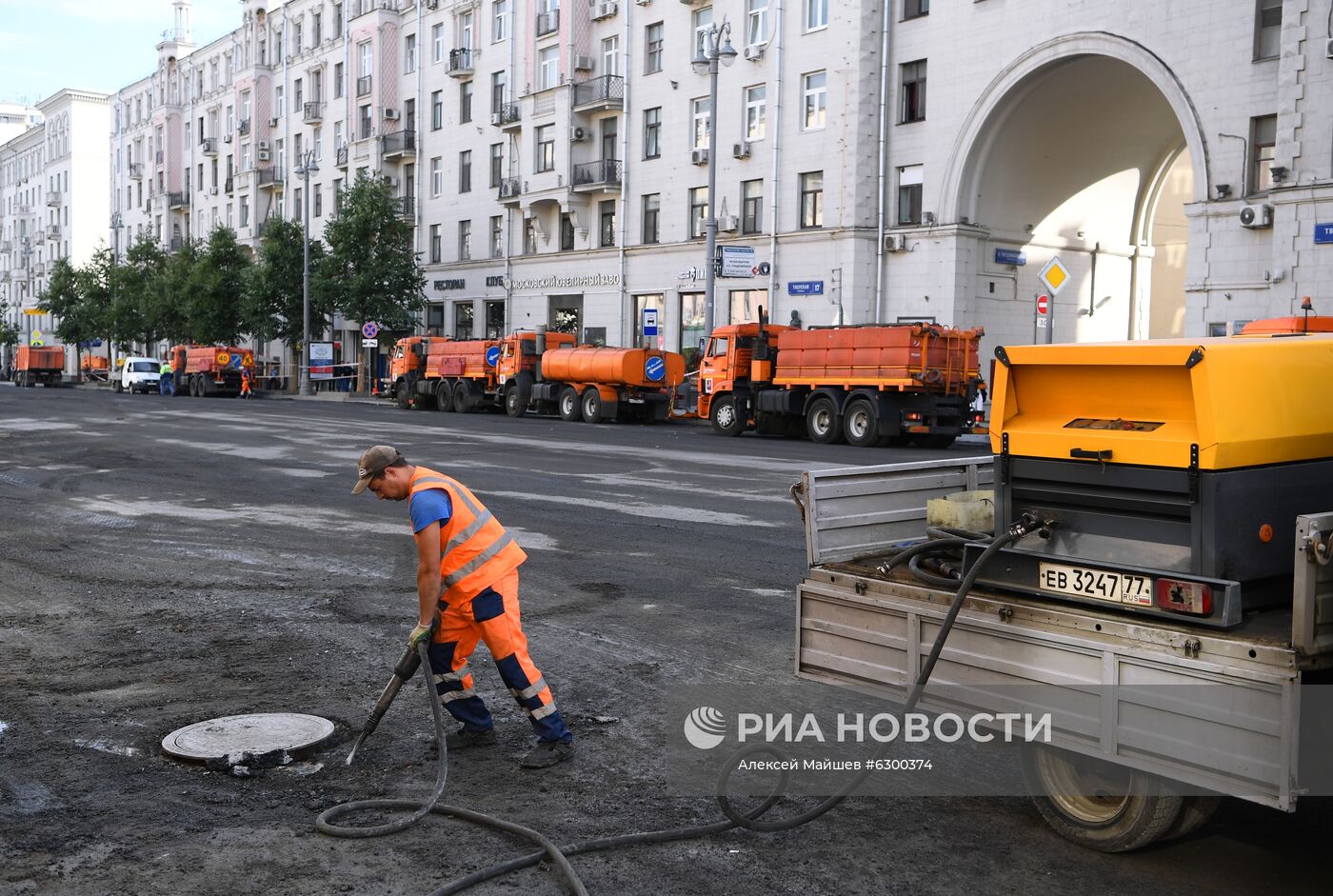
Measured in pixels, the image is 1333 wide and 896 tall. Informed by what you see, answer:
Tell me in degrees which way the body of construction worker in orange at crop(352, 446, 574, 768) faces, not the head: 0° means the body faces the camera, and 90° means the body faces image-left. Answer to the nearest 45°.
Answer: approximately 90°

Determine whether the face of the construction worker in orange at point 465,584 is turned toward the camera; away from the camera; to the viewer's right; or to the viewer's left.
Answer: to the viewer's left

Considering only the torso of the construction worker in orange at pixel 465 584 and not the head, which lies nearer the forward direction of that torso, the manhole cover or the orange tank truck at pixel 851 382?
the manhole cover

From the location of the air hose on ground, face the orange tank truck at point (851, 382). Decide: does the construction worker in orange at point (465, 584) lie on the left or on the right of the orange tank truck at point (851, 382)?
left

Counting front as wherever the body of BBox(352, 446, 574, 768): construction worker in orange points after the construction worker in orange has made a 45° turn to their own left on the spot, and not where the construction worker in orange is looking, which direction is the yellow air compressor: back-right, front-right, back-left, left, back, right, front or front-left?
left

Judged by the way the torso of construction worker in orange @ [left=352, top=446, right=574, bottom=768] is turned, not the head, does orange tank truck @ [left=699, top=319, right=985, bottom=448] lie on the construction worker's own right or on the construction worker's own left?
on the construction worker's own right
